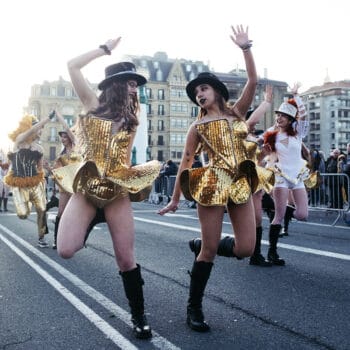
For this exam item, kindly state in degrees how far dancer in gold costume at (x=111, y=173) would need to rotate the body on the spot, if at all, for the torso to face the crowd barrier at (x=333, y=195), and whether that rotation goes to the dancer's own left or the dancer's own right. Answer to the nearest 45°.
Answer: approximately 135° to the dancer's own left

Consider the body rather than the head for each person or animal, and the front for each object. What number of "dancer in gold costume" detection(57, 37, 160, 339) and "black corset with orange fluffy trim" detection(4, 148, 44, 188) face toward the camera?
2

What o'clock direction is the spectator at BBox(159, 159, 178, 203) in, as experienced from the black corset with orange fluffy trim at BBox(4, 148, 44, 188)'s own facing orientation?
The spectator is roughly at 7 o'clock from the black corset with orange fluffy trim.

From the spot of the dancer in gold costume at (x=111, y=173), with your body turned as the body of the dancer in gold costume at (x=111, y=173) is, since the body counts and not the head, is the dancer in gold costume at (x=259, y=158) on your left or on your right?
on your left

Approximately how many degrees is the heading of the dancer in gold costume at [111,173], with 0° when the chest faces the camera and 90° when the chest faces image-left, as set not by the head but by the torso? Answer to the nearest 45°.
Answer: approximately 0°

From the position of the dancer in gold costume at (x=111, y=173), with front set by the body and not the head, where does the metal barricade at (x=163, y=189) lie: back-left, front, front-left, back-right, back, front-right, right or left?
back

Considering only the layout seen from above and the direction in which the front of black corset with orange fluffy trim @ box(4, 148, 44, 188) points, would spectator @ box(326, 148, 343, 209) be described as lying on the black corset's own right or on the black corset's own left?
on the black corset's own left

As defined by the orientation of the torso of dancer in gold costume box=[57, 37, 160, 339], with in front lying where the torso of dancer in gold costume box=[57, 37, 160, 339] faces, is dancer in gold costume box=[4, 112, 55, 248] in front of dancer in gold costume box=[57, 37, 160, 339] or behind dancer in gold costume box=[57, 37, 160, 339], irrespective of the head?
behind

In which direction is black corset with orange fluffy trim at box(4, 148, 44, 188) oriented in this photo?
toward the camera
